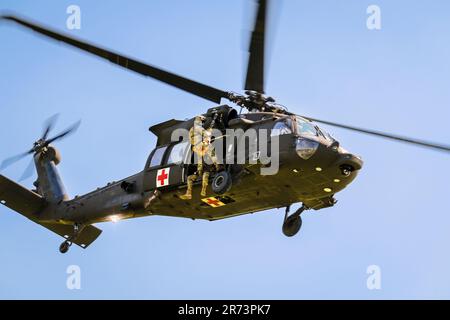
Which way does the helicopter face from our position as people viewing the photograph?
facing the viewer and to the right of the viewer
